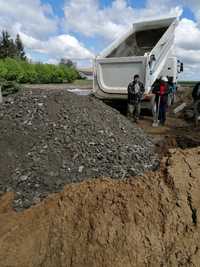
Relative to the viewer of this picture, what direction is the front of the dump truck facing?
facing away from the viewer and to the right of the viewer

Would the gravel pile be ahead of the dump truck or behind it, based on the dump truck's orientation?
behind

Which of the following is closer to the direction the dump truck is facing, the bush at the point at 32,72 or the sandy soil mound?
the bush

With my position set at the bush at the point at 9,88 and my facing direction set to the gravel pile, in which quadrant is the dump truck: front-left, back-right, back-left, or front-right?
front-left

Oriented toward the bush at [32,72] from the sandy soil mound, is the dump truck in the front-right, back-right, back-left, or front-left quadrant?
front-right

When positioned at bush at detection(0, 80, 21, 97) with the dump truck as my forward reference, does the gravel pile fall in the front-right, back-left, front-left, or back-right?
front-right

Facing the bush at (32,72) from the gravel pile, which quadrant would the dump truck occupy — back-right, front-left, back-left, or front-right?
front-right

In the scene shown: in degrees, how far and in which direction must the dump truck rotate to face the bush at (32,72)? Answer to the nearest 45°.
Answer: approximately 90° to its left

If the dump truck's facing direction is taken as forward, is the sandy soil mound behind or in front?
behind
